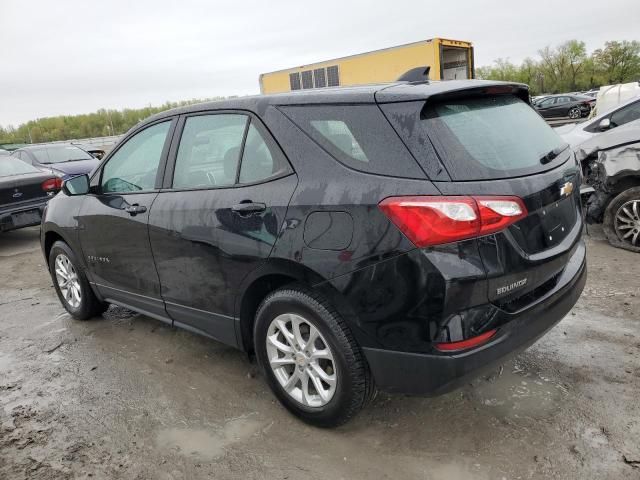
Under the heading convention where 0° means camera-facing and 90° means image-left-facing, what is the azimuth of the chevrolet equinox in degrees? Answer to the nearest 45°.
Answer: approximately 135°

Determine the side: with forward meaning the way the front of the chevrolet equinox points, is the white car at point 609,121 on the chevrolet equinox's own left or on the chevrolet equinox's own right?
on the chevrolet equinox's own right

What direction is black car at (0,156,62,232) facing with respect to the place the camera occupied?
facing away from the viewer and to the left of the viewer

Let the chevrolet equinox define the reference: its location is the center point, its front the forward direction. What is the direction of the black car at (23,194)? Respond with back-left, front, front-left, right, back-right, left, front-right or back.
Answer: front

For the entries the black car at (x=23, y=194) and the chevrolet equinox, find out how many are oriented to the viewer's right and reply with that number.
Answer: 0

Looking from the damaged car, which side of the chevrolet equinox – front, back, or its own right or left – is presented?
right

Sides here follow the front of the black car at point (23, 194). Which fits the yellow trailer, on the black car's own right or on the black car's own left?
on the black car's own right

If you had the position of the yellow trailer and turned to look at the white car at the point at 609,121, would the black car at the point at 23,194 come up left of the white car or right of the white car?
right
